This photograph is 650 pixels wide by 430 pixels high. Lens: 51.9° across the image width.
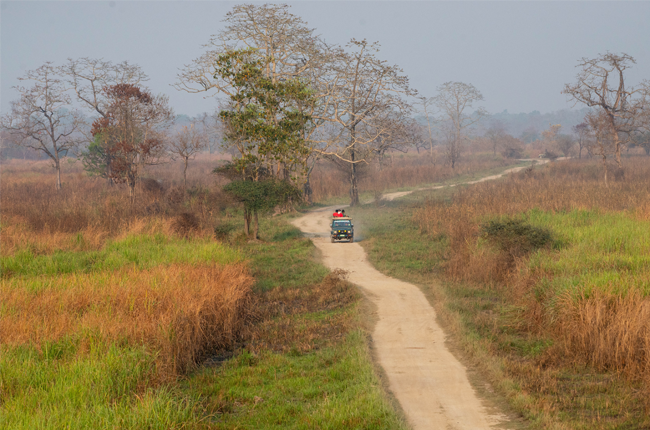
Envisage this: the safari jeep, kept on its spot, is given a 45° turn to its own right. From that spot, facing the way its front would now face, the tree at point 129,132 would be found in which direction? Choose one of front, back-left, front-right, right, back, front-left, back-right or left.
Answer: right

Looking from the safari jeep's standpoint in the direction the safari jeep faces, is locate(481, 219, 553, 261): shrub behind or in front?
in front

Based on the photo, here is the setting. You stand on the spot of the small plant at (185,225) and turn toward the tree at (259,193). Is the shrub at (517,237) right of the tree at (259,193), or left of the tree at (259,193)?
right

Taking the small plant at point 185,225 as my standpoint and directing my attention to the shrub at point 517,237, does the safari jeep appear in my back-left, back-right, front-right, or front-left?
front-left

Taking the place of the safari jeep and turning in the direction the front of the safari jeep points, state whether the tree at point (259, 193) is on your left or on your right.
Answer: on your right

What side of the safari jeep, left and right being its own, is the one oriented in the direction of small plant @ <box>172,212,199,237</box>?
right

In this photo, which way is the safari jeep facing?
toward the camera

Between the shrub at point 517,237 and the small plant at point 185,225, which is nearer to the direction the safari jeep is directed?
the shrub
